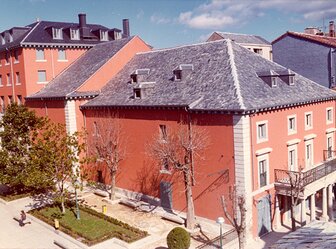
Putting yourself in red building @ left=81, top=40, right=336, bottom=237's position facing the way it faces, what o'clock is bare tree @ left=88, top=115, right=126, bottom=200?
The bare tree is roughly at 5 o'clock from the red building.

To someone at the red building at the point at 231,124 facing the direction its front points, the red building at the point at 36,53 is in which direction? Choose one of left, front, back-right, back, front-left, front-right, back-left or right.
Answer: back

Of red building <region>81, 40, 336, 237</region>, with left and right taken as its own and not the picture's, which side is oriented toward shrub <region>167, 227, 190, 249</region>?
right

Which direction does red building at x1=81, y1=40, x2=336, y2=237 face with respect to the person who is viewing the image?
facing the viewer and to the right of the viewer

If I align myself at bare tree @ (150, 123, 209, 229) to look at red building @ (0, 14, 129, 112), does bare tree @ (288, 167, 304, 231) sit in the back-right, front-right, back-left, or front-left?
back-right
